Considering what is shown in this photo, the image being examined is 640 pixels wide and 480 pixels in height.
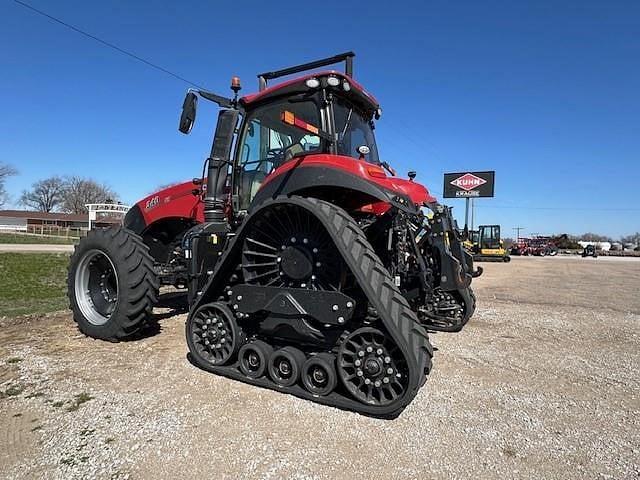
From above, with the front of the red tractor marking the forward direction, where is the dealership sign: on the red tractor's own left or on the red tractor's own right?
on the red tractor's own right

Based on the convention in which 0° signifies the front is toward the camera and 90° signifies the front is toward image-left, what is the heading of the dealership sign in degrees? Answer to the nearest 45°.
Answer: approximately 0°

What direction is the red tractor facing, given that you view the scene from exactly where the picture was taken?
facing away from the viewer and to the left of the viewer

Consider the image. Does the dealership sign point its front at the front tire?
yes

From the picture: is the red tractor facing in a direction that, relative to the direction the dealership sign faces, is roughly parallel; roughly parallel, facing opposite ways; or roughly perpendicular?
roughly perpendicular

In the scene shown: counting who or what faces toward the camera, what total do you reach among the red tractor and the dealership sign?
1

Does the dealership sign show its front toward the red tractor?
yes
